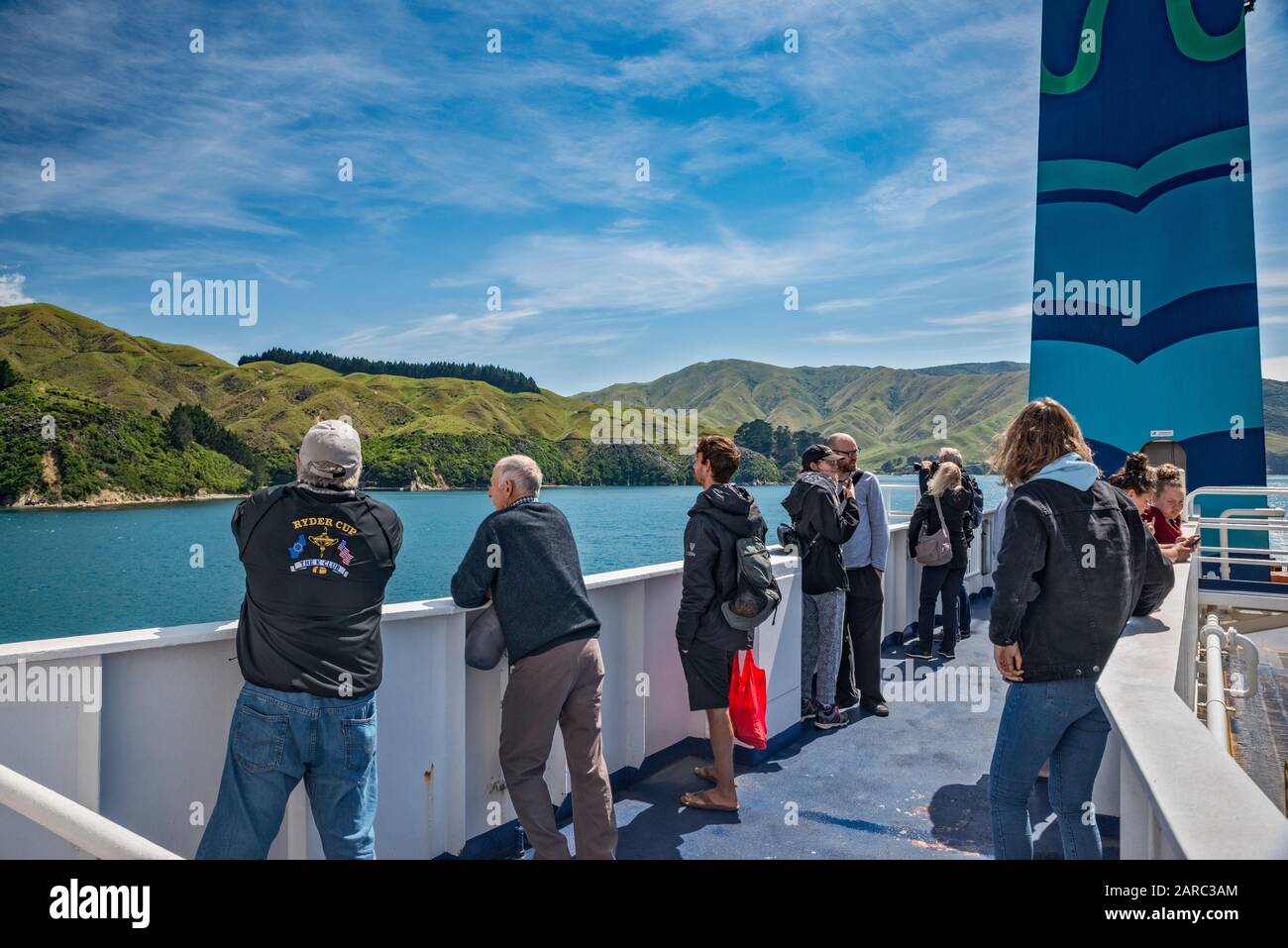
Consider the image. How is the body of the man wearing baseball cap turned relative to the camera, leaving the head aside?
away from the camera

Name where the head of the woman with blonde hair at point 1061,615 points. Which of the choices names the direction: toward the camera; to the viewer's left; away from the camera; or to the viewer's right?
away from the camera

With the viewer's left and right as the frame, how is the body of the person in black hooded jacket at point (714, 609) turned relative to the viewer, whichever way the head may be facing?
facing to the left of the viewer

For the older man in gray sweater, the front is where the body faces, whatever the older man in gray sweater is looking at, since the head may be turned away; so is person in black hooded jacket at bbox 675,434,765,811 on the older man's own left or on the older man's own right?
on the older man's own right

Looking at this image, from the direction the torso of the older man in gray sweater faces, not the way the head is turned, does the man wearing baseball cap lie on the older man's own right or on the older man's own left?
on the older man's own left

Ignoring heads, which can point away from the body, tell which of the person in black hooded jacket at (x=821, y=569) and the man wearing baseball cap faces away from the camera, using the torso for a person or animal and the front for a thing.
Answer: the man wearing baseball cap

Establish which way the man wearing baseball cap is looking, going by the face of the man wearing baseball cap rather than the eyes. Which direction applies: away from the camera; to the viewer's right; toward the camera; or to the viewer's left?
away from the camera

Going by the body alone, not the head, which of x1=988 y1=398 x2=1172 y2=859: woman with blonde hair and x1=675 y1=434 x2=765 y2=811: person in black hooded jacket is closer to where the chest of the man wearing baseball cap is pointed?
the person in black hooded jacket
